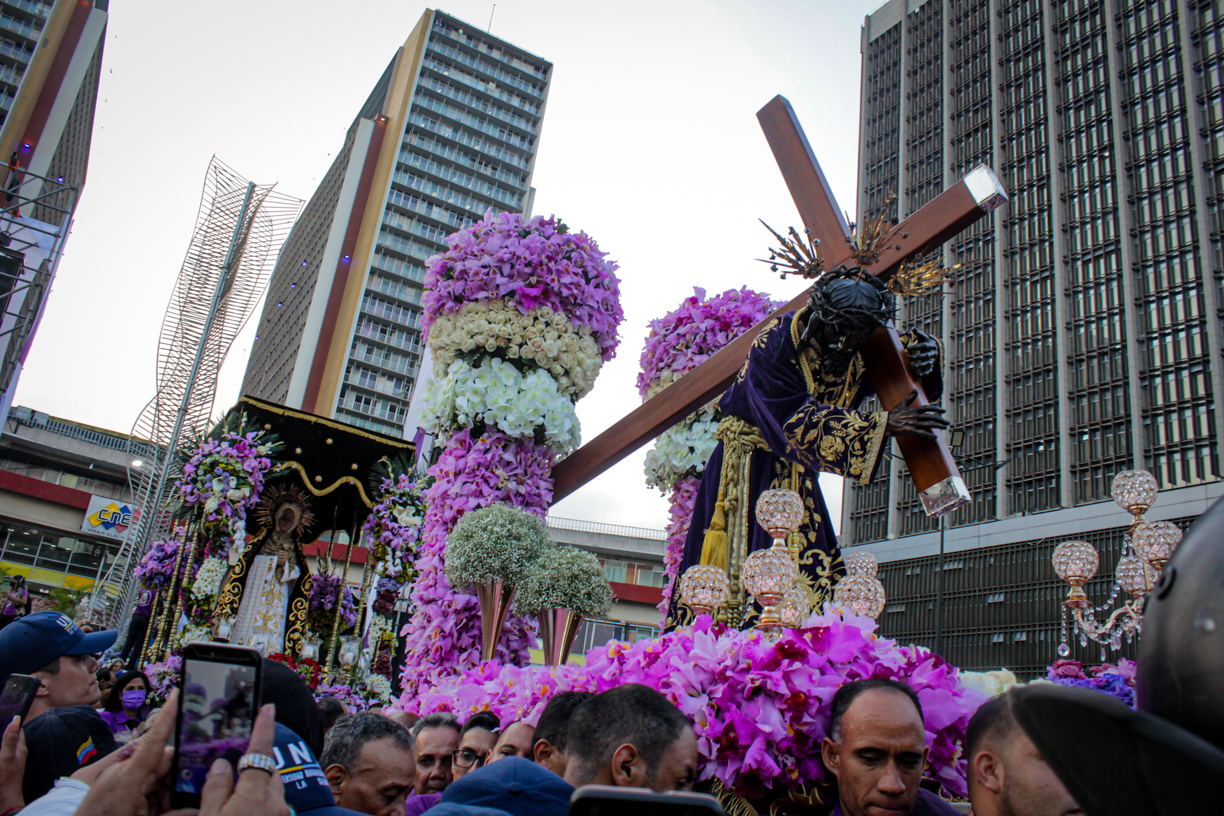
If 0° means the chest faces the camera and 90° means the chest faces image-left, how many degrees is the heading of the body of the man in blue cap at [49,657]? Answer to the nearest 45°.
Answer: approximately 270°

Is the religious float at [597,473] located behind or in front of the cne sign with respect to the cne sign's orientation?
in front

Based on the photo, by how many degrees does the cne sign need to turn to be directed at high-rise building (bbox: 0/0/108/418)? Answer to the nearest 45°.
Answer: approximately 180°

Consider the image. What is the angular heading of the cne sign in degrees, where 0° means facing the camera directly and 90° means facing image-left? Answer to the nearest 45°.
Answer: approximately 0°

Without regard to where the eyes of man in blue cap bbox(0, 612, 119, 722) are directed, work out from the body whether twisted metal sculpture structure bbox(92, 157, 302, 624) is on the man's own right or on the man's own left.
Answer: on the man's own left

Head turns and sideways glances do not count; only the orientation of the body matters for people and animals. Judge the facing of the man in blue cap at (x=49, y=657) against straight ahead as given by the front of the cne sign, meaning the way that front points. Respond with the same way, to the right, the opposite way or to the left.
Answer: to the left

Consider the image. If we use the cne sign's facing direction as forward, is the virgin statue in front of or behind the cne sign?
in front

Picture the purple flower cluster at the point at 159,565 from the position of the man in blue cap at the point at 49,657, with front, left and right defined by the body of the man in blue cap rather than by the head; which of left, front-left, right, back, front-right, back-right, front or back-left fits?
left
